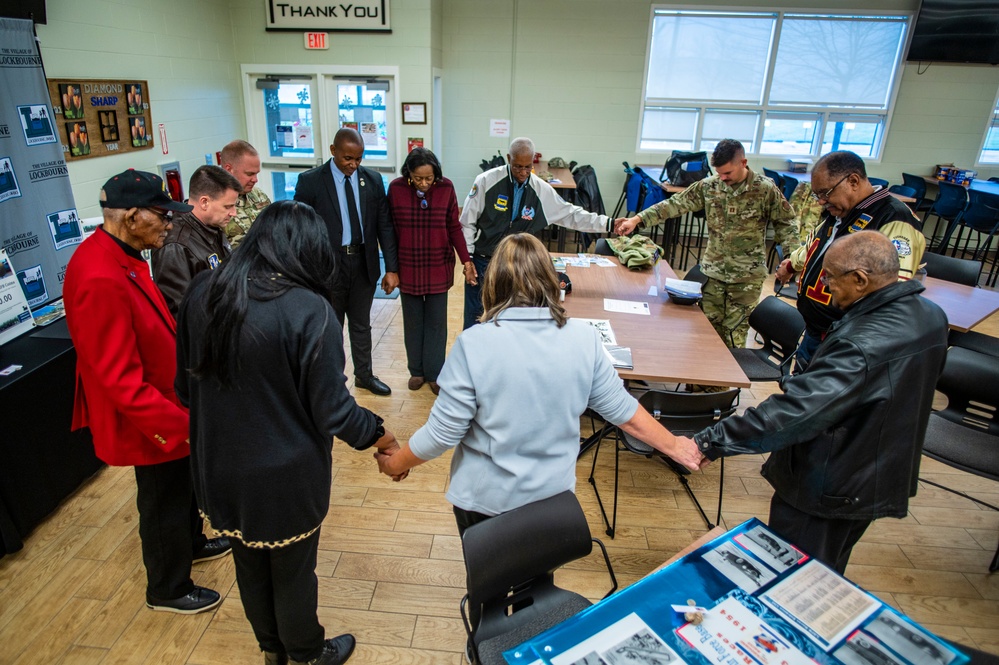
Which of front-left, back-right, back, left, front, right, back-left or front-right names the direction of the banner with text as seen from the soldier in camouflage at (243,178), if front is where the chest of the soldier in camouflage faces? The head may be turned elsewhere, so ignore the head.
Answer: back-right

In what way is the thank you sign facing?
toward the camera

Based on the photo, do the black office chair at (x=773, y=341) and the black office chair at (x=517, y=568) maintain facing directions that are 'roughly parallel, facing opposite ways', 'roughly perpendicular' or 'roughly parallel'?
roughly perpendicular

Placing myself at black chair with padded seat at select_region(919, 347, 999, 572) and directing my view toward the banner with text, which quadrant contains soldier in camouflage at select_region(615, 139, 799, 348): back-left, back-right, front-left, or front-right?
front-right

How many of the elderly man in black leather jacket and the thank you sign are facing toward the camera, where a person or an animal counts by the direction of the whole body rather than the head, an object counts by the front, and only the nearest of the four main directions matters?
1

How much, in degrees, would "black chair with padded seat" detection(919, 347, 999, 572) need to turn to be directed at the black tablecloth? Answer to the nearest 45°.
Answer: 0° — it already faces it

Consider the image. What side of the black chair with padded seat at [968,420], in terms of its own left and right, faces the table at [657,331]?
right

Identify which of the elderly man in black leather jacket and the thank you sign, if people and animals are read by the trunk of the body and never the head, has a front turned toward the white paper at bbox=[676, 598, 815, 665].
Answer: the thank you sign

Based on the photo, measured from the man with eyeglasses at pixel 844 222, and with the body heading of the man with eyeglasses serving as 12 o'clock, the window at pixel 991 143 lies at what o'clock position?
The window is roughly at 5 o'clock from the man with eyeglasses.

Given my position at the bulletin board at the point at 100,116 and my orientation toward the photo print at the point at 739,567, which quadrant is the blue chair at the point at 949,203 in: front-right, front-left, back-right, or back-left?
front-left

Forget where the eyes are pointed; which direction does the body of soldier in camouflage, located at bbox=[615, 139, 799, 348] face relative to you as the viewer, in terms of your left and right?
facing the viewer and to the left of the viewer

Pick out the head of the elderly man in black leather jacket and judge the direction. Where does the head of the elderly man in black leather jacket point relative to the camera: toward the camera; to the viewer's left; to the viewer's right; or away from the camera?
to the viewer's left

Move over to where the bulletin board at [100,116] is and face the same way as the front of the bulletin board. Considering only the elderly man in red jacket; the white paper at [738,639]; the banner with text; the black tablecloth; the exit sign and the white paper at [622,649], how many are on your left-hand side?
1

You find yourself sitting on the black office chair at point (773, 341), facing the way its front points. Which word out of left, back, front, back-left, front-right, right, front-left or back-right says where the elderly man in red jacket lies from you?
front

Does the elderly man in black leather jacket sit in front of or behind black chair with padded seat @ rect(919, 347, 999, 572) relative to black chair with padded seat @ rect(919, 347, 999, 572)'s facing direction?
in front

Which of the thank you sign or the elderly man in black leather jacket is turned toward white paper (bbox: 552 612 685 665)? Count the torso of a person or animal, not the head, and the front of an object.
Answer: the thank you sign

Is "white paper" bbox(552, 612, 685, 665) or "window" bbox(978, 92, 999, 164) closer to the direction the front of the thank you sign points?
the white paper

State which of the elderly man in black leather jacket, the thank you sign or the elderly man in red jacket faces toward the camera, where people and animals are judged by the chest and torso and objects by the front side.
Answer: the thank you sign

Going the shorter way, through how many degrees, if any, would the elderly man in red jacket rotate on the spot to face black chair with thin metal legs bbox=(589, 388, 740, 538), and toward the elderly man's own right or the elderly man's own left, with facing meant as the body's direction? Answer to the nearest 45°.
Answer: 0° — they already face it
